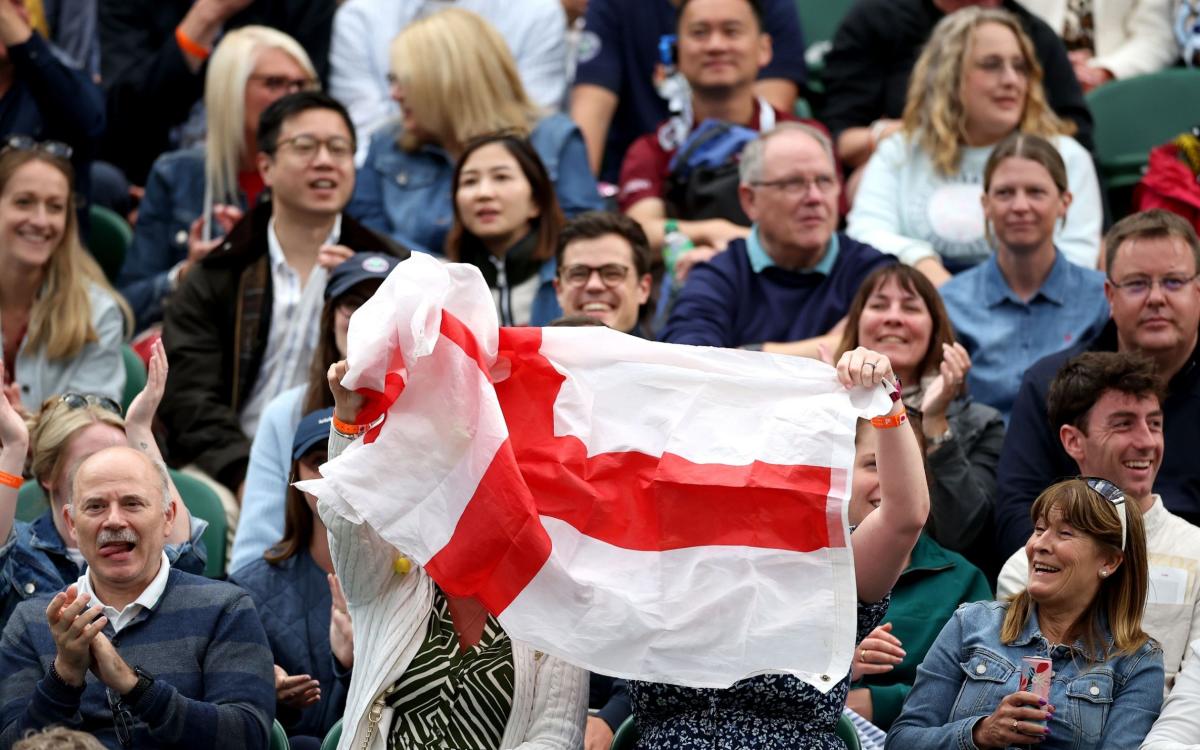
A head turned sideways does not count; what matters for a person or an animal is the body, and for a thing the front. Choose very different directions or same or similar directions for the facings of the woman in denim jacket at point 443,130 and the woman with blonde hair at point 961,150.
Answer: same or similar directions

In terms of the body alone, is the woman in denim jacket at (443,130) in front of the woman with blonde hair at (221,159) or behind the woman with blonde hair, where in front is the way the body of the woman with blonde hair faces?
in front

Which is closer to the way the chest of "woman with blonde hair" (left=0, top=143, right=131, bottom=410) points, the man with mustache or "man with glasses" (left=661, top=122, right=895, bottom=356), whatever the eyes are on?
the man with mustache

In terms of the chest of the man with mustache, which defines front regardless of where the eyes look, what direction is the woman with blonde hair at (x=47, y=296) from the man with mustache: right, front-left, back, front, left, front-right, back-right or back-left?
back

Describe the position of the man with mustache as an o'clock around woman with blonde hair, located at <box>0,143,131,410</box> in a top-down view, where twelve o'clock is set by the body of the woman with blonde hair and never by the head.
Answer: The man with mustache is roughly at 12 o'clock from the woman with blonde hair.

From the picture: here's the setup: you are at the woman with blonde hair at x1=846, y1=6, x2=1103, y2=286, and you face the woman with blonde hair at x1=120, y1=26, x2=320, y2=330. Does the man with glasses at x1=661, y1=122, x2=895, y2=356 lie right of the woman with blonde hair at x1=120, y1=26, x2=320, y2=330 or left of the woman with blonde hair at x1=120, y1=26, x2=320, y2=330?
left

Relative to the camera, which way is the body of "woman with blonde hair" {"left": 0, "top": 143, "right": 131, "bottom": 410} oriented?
toward the camera

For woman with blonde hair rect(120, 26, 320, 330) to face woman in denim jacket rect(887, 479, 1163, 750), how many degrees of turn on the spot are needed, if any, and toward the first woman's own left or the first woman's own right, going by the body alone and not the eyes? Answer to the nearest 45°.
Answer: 0° — they already face them

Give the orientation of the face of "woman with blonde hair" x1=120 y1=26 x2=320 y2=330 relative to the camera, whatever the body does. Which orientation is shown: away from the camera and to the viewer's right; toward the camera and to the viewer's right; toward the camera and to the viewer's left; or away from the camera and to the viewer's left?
toward the camera and to the viewer's right

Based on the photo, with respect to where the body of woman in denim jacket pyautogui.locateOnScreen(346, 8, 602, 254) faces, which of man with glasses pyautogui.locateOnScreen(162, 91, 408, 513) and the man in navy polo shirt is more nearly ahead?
the man with glasses

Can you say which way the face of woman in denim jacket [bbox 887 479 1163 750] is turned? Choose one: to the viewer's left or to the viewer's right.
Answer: to the viewer's left

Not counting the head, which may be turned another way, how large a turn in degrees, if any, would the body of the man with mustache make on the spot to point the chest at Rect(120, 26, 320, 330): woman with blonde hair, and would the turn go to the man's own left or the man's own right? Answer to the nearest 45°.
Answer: approximately 180°

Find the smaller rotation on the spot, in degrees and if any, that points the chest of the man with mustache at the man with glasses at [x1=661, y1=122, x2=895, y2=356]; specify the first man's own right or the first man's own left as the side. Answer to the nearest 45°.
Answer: approximately 135° to the first man's own left

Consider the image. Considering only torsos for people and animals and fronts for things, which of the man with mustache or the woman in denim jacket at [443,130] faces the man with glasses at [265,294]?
the woman in denim jacket

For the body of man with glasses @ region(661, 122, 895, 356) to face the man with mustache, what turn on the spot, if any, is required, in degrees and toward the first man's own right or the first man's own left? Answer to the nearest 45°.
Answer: approximately 90° to the first man's own right

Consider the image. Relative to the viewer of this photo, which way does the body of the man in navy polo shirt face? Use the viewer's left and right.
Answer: facing the viewer
